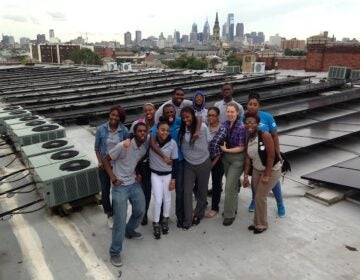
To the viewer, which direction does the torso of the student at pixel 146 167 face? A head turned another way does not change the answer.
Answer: toward the camera

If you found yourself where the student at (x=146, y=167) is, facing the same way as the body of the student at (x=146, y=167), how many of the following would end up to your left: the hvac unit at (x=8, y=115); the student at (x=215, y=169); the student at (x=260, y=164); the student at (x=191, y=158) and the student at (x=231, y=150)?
4

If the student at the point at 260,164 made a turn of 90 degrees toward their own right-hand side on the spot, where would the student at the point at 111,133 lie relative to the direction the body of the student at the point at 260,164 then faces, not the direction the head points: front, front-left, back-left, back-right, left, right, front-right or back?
front-left

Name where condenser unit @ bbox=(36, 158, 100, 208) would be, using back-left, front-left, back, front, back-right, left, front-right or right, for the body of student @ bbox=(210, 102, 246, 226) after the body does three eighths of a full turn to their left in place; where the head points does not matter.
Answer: back

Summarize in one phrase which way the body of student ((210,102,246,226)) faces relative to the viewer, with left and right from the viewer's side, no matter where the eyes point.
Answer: facing the viewer and to the left of the viewer

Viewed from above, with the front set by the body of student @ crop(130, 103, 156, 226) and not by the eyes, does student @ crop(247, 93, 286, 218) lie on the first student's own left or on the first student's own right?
on the first student's own left

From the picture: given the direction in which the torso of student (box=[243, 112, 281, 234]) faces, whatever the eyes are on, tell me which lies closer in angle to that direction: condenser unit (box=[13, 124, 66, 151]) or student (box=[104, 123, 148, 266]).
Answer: the student

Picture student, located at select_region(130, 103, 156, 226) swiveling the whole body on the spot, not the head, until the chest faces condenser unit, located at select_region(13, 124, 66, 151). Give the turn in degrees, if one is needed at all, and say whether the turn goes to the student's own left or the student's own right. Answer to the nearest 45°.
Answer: approximately 135° to the student's own right

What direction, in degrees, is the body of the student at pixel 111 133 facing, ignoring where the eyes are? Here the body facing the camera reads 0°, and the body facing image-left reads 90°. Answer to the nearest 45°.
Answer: approximately 0°

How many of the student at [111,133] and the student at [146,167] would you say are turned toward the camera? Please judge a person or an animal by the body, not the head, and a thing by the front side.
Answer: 2

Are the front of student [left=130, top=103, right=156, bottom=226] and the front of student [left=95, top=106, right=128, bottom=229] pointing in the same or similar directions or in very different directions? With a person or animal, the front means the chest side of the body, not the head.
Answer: same or similar directions

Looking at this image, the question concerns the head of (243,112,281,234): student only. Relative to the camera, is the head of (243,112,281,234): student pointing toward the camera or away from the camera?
toward the camera

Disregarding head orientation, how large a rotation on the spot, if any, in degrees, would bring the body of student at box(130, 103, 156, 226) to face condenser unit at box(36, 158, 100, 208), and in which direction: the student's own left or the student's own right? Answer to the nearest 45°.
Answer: approximately 90° to the student's own right
